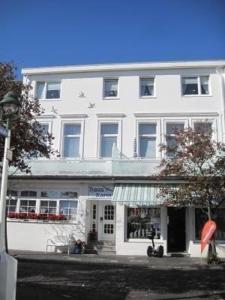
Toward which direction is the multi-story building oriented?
toward the camera
